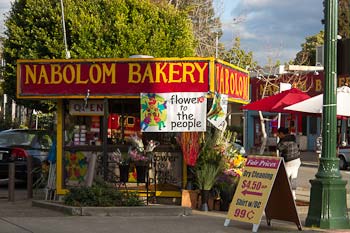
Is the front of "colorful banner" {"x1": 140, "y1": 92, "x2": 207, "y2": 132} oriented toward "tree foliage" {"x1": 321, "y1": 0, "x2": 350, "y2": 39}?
no

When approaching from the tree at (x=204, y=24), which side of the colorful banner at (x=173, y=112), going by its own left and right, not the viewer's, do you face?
back

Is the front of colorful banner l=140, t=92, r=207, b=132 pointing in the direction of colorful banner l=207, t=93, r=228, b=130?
no

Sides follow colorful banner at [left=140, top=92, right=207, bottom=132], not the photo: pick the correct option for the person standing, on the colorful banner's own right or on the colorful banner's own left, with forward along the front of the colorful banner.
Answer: on the colorful banner's own left

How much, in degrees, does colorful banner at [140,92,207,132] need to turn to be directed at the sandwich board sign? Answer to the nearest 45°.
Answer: approximately 45° to its left

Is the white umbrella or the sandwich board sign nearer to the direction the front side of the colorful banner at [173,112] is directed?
the sandwich board sign

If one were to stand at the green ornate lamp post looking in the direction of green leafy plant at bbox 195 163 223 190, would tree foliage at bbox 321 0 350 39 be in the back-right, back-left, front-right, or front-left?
front-right

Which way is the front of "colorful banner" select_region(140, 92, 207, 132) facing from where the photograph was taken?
facing the viewer

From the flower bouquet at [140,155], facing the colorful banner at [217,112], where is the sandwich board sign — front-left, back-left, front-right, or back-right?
front-right

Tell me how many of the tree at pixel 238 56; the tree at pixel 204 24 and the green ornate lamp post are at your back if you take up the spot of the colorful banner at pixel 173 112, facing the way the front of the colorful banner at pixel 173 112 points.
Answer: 2

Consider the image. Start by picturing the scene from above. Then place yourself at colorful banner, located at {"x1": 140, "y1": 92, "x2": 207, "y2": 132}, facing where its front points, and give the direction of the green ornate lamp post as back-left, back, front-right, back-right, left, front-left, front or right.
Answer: front-left

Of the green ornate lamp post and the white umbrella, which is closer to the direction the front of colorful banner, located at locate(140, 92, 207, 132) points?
the green ornate lamp post

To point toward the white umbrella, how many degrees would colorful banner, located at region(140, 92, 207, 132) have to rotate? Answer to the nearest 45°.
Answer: approximately 90° to its left
